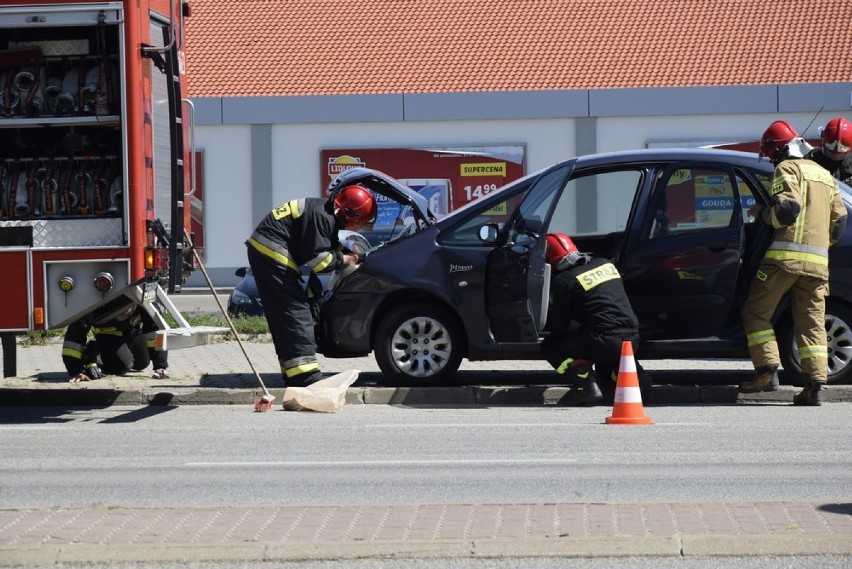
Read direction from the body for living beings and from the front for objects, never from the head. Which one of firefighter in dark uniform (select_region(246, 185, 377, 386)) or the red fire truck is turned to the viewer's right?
the firefighter in dark uniform

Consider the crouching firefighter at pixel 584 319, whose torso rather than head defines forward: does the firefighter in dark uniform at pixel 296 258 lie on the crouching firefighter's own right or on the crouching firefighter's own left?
on the crouching firefighter's own left

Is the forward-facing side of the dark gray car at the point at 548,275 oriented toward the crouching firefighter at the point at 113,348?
yes

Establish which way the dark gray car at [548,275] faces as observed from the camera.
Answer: facing to the left of the viewer

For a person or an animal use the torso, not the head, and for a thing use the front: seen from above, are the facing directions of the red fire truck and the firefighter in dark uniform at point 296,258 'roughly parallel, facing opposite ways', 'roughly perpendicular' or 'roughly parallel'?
roughly parallel, facing opposite ways

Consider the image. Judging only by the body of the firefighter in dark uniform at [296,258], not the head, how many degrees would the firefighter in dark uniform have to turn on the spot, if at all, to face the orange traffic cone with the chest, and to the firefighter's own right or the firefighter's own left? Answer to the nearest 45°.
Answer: approximately 45° to the firefighter's own right

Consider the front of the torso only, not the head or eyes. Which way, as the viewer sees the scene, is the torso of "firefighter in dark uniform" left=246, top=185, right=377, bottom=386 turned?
to the viewer's right

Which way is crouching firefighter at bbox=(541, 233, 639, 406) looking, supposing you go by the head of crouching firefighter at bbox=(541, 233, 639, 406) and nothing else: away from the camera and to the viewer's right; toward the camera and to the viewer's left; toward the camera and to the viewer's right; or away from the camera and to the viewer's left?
away from the camera and to the viewer's left

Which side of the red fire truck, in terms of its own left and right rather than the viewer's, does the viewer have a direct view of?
left

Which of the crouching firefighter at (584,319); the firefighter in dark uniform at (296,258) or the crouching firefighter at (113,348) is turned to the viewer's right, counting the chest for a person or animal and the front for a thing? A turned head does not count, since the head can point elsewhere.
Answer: the firefighter in dark uniform

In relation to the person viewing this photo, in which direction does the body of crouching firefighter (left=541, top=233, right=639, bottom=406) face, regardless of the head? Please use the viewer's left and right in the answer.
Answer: facing away from the viewer and to the left of the viewer

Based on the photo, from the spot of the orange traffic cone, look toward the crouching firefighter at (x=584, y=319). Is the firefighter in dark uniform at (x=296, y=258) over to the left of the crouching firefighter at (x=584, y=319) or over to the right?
left

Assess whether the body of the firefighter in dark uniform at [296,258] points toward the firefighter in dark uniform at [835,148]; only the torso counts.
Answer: yes
